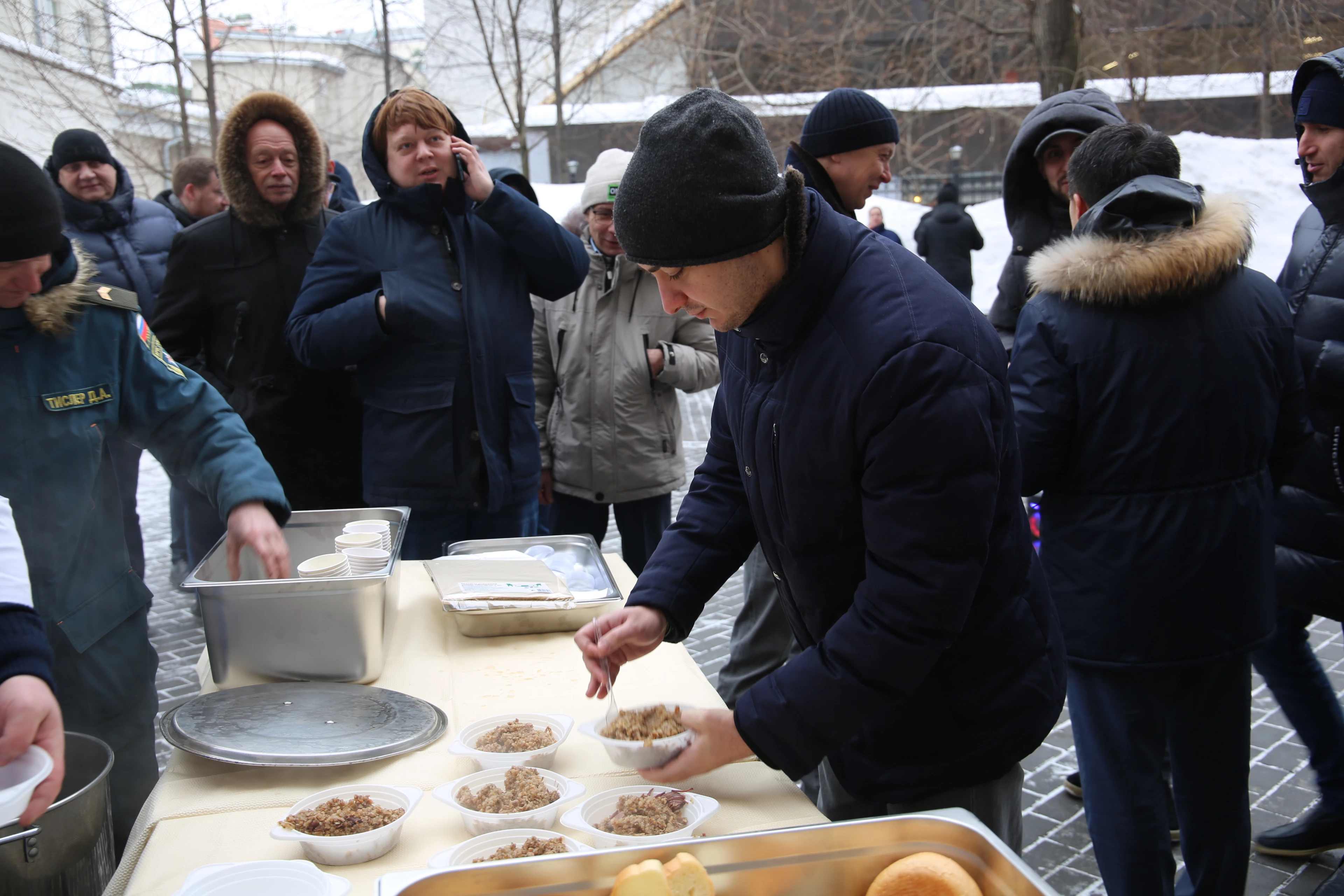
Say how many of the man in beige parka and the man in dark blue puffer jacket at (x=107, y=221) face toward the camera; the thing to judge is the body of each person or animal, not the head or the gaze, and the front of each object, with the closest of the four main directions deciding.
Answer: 2

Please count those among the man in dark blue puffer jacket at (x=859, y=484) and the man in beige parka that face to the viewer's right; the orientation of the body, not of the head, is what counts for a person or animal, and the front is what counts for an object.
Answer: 0

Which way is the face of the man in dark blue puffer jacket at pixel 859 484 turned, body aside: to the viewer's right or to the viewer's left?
to the viewer's left

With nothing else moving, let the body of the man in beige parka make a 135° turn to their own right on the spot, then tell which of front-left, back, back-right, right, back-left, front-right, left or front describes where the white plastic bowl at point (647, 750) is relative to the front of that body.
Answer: back-left

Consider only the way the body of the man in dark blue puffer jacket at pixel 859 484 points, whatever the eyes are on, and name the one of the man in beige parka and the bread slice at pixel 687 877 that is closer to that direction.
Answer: the bread slice

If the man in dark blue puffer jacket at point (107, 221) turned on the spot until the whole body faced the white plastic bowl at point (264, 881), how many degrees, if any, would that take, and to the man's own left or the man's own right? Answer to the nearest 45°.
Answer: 0° — they already face it

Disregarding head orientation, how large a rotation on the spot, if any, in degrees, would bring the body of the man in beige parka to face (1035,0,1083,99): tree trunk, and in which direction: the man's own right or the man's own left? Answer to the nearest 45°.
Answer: approximately 135° to the man's own left

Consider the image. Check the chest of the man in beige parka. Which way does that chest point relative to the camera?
toward the camera

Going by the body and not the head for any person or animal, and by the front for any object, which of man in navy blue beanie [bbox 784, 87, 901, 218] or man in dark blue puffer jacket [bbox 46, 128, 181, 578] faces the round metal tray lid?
the man in dark blue puffer jacket

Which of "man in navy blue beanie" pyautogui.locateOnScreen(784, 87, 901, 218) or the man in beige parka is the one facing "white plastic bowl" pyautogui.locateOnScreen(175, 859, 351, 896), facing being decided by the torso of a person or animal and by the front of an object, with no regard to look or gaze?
the man in beige parka

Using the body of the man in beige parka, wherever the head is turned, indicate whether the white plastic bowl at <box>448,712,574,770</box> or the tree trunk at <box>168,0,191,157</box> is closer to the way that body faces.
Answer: the white plastic bowl

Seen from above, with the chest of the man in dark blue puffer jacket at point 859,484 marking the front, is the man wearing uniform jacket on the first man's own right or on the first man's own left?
on the first man's own right

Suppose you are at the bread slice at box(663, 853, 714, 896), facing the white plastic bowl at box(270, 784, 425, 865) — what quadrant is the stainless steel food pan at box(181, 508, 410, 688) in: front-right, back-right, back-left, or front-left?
front-right

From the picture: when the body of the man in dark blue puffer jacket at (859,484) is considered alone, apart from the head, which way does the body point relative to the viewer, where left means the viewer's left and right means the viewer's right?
facing the viewer and to the left of the viewer

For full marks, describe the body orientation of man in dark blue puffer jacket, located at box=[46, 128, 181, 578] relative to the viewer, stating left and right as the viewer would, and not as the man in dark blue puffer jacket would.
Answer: facing the viewer

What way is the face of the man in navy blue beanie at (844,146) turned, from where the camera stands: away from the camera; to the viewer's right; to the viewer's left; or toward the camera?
to the viewer's right

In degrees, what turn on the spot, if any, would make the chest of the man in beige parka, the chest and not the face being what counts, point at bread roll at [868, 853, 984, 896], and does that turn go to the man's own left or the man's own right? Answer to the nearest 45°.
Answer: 0° — they already face it

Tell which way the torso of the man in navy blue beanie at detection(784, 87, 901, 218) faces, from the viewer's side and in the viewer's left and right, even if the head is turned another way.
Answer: facing to the right of the viewer
